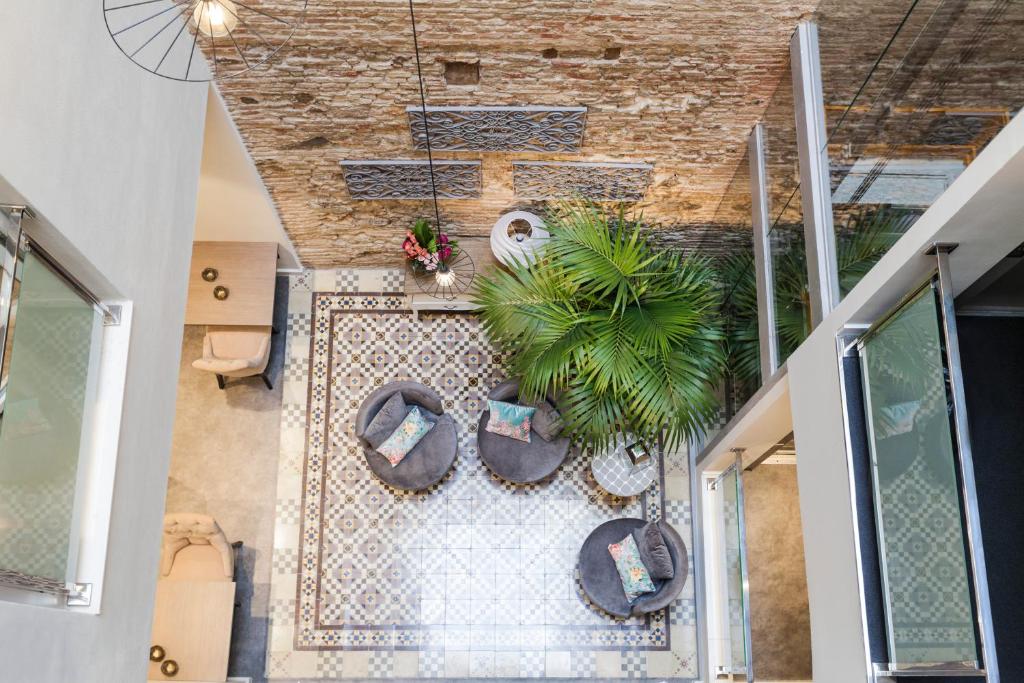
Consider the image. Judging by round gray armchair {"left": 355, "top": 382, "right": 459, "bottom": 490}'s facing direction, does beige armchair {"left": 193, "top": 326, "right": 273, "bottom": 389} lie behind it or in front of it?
behind

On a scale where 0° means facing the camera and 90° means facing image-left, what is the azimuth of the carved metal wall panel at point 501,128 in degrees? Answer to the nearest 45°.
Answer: approximately 0°

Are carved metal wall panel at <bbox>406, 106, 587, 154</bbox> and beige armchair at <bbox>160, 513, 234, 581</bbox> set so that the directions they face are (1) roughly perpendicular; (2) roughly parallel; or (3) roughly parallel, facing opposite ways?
roughly parallel

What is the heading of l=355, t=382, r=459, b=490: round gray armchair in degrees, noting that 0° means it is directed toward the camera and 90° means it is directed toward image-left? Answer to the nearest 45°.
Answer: approximately 315°

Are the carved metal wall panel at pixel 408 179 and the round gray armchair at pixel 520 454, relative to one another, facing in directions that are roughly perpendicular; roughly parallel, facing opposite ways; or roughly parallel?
roughly parallel

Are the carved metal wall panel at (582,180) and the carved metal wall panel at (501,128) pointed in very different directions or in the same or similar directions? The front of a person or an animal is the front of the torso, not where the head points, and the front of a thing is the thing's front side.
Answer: same or similar directions

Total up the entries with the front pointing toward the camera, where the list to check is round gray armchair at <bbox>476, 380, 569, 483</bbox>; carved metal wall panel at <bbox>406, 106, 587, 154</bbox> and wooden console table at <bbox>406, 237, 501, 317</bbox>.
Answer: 3

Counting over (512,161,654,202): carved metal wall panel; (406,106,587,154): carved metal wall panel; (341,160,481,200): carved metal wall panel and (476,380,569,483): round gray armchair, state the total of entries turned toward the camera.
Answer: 4

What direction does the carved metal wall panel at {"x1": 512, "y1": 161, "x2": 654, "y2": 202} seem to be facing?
toward the camera

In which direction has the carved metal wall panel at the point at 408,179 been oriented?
toward the camera

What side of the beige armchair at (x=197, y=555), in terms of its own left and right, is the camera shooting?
front

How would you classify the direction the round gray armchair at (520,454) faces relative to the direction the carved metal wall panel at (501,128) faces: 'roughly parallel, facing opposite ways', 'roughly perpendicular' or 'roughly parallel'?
roughly parallel

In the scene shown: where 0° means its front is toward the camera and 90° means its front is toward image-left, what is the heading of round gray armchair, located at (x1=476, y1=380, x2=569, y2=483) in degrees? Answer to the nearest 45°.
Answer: approximately 0°
